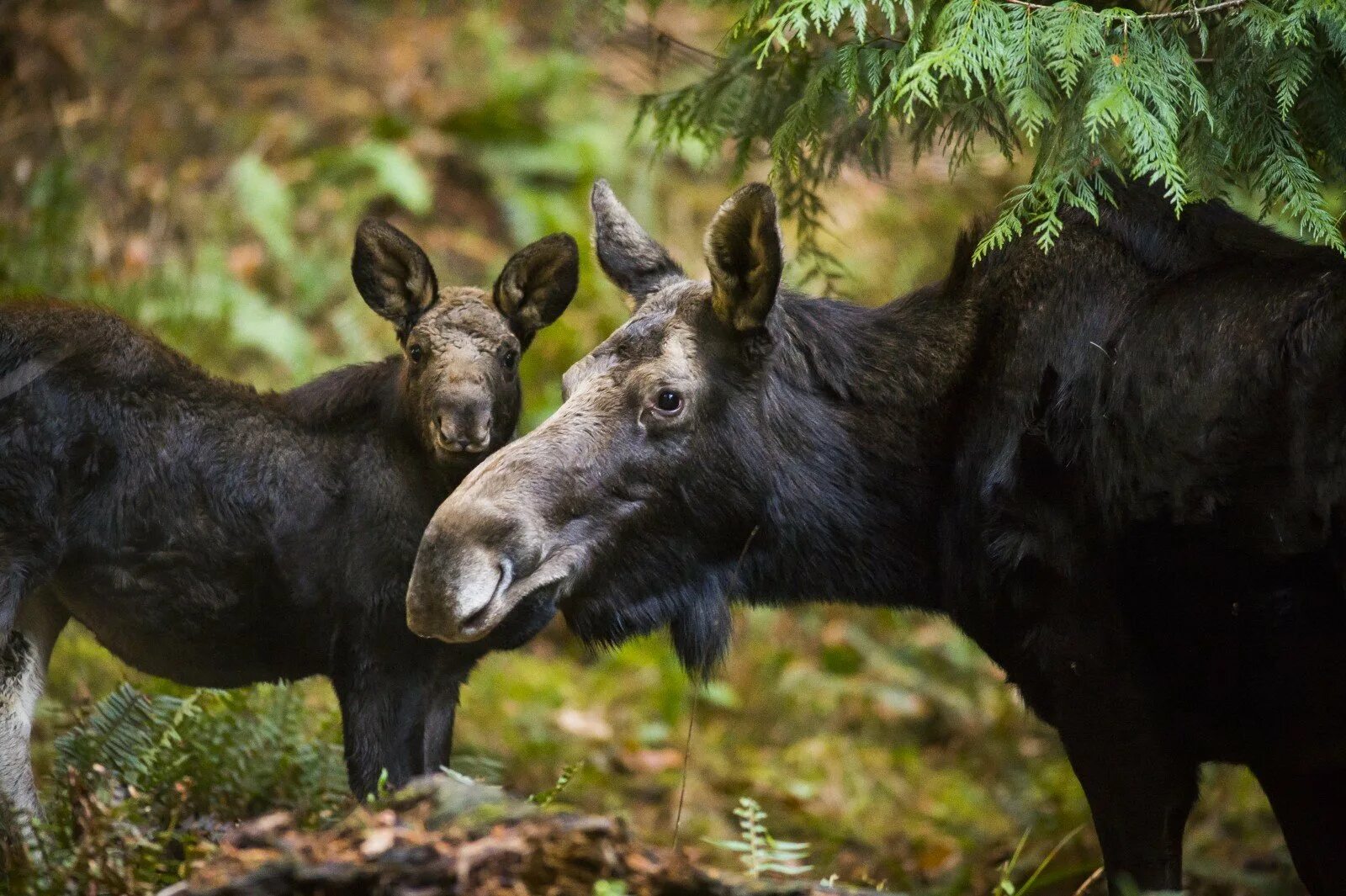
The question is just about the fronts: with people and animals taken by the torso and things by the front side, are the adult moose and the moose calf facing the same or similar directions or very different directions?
very different directions

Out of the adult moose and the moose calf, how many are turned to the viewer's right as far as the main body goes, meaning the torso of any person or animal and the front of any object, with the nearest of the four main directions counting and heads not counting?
1

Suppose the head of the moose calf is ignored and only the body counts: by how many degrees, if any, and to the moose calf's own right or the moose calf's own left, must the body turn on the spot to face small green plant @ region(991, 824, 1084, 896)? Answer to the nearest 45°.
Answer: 0° — it already faces it

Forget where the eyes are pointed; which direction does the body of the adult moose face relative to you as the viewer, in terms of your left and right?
facing to the left of the viewer

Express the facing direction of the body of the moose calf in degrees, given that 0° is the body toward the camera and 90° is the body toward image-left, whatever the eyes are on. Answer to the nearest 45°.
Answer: approximately 270°

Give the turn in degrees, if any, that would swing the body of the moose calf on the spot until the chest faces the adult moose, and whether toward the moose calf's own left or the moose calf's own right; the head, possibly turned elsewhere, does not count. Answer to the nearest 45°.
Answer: approximately 45° to the moose calf's own right

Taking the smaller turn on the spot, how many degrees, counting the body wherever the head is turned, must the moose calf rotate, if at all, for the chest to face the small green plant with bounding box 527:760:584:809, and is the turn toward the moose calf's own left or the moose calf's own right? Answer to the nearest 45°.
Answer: approximately 45° to the moose calf's own right
